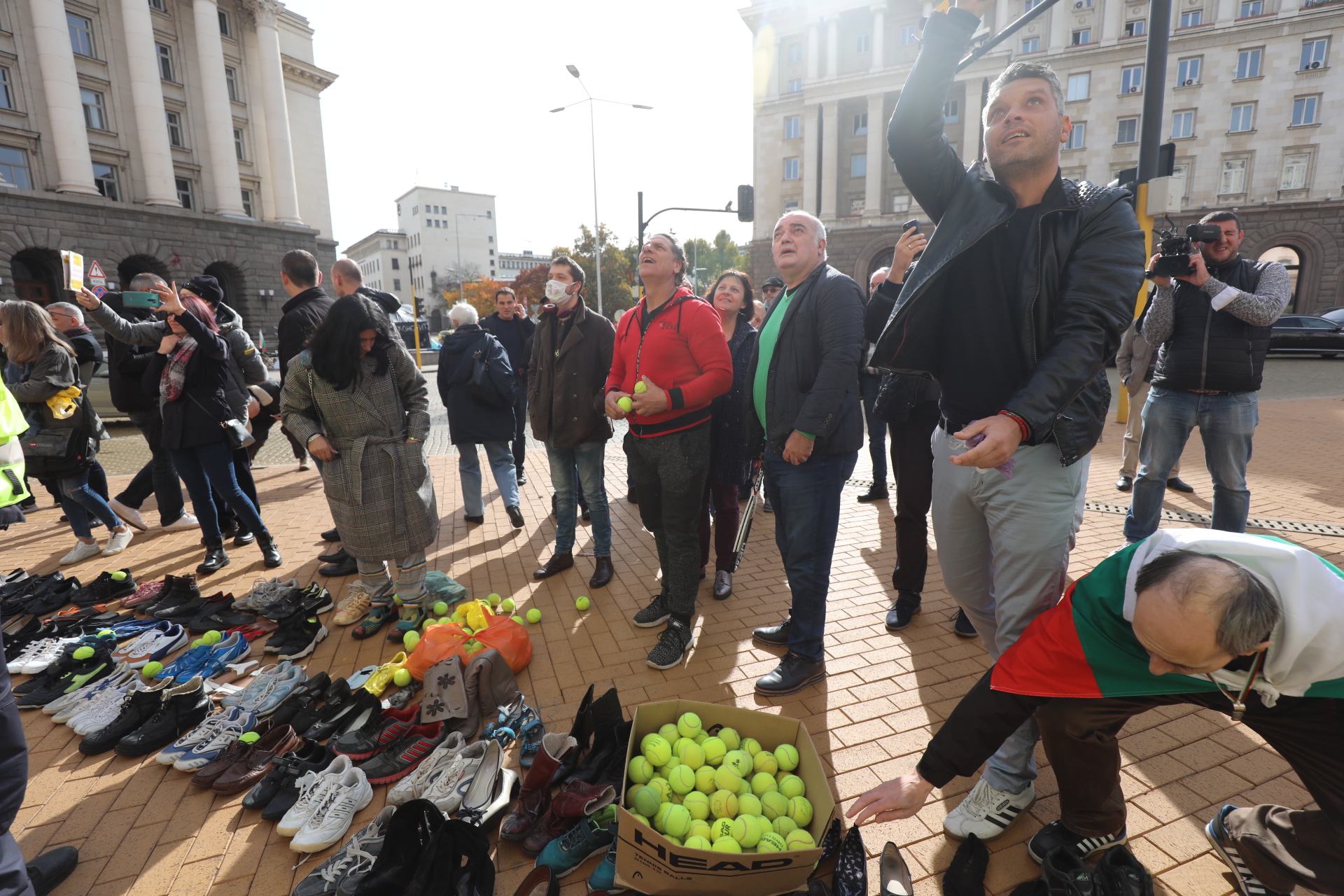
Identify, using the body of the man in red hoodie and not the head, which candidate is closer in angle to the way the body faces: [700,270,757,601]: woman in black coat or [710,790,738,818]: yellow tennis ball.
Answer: the yellow tennis ball

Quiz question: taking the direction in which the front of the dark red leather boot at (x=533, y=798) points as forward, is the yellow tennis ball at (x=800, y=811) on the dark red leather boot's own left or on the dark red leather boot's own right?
on the dark red leather boot's own left

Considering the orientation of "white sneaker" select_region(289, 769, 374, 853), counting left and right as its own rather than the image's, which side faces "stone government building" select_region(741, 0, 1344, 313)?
back

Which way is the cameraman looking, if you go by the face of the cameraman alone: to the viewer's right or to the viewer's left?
to the viewer's left

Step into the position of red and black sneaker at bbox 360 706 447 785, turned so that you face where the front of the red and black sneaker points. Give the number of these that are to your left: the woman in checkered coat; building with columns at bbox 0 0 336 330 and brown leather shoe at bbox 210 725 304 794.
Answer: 0

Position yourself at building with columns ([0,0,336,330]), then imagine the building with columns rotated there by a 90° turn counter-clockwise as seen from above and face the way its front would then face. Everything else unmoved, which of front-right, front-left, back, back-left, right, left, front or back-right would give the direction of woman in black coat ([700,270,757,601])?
back-right

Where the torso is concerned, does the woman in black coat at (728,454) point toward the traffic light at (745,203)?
no

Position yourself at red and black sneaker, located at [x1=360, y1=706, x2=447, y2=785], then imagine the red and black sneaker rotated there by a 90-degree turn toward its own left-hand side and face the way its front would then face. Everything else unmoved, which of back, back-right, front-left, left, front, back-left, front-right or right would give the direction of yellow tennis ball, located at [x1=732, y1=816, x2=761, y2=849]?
front

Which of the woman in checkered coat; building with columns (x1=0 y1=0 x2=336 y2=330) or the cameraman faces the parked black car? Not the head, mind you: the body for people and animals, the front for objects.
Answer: the building with columns

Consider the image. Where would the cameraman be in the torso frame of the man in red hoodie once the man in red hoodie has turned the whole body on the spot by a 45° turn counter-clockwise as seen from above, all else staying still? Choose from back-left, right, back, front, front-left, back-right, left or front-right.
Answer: left

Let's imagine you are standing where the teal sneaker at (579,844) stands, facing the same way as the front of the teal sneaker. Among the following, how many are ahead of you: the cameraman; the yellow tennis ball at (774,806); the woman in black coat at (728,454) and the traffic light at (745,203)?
0

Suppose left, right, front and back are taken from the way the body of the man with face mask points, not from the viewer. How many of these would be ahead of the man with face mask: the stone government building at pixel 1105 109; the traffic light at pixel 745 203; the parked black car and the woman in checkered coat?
1

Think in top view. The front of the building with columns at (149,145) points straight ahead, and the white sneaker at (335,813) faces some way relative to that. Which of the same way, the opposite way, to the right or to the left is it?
to the right

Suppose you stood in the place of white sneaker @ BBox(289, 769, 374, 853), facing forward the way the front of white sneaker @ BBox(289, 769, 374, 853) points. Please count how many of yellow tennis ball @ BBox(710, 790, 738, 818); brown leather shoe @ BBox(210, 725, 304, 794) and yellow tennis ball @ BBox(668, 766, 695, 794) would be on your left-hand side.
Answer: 2

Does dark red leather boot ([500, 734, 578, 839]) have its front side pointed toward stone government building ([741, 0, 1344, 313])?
no

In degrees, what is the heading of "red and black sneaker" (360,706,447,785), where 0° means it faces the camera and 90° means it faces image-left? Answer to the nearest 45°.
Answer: approximately 45°

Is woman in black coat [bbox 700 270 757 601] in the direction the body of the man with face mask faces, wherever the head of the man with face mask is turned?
no
